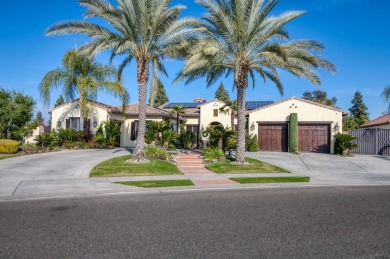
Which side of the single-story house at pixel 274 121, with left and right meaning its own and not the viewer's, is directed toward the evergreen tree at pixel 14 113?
right

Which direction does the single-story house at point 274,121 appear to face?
toward the camera

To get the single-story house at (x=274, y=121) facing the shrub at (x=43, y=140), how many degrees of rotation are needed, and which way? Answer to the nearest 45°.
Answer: approximately 90° to its right

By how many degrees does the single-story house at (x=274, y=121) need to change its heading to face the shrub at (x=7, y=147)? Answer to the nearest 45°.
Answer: approximately 90° to its right

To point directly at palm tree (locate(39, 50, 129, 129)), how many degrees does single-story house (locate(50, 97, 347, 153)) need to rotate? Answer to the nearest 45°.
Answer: approximately 90° to its right

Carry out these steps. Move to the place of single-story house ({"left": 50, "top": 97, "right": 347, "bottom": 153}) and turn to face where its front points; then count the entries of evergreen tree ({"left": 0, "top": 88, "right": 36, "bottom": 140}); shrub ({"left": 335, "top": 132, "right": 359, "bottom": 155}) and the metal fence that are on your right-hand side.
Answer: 1

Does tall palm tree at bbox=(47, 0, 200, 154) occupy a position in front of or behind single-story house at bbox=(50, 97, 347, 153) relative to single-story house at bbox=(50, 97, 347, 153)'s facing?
in front

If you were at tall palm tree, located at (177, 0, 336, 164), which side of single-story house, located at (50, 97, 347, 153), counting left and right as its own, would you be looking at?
front

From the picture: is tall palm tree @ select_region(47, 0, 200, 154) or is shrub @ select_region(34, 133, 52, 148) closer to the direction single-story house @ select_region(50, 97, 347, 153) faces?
the tall palm tree

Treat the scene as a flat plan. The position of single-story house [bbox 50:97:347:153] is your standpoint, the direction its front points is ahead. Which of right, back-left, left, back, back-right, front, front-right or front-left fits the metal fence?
left

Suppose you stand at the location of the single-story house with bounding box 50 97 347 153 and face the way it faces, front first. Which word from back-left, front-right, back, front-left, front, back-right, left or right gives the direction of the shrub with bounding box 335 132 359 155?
front-left

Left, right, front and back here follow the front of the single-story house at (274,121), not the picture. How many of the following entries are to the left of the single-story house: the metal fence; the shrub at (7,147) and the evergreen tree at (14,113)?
1
